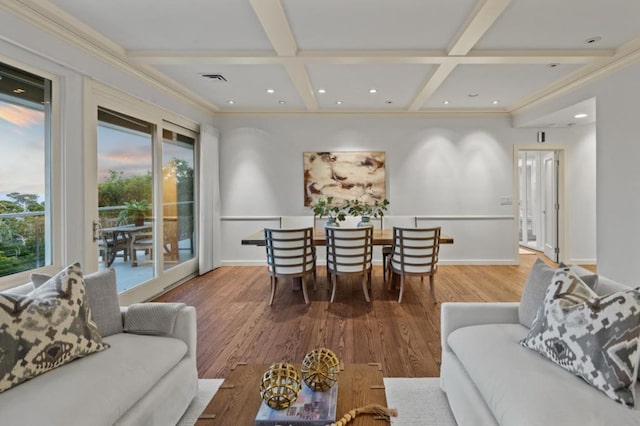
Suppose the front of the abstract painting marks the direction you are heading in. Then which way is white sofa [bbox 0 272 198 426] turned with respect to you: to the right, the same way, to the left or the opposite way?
to the left

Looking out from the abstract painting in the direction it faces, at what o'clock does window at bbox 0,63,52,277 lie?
The window is roughly at 1 o'clock from the abstract painting.

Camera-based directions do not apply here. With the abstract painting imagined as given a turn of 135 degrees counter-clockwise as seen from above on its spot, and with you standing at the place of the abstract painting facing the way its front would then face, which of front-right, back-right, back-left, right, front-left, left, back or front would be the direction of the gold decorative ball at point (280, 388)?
back-right

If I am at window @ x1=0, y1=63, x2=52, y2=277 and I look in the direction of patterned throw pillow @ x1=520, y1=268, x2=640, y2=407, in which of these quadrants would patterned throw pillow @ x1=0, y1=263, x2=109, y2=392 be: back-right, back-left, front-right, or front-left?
front-right

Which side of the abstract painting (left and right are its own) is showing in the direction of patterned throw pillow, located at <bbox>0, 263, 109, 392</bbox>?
front

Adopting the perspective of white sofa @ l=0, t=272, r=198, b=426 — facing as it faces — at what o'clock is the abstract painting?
The abstract painting is roughly at 9 o'clock from the white sofa.

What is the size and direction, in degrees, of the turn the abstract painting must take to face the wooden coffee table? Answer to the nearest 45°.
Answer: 0° — it already faces it

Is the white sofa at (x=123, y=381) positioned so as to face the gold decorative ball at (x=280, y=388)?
yes

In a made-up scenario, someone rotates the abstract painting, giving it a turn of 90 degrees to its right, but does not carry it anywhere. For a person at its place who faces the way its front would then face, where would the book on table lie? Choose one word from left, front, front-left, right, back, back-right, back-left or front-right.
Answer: left

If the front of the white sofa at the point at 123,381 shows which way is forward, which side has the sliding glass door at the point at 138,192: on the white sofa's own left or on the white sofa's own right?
on the white sofa's own left

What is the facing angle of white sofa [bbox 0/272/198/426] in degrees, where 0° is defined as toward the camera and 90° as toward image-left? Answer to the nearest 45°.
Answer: approximately 315°

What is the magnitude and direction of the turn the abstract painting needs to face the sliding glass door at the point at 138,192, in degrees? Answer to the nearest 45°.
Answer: approximately 45° to its right

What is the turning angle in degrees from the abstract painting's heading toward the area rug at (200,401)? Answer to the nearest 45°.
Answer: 0° — it already faces it

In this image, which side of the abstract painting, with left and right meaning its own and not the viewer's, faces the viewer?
front

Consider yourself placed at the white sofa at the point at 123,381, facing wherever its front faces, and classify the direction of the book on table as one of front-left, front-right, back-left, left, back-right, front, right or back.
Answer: front

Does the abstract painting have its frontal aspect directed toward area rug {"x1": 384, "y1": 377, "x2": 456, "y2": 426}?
yes

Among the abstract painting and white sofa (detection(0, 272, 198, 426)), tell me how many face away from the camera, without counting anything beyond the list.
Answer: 0
